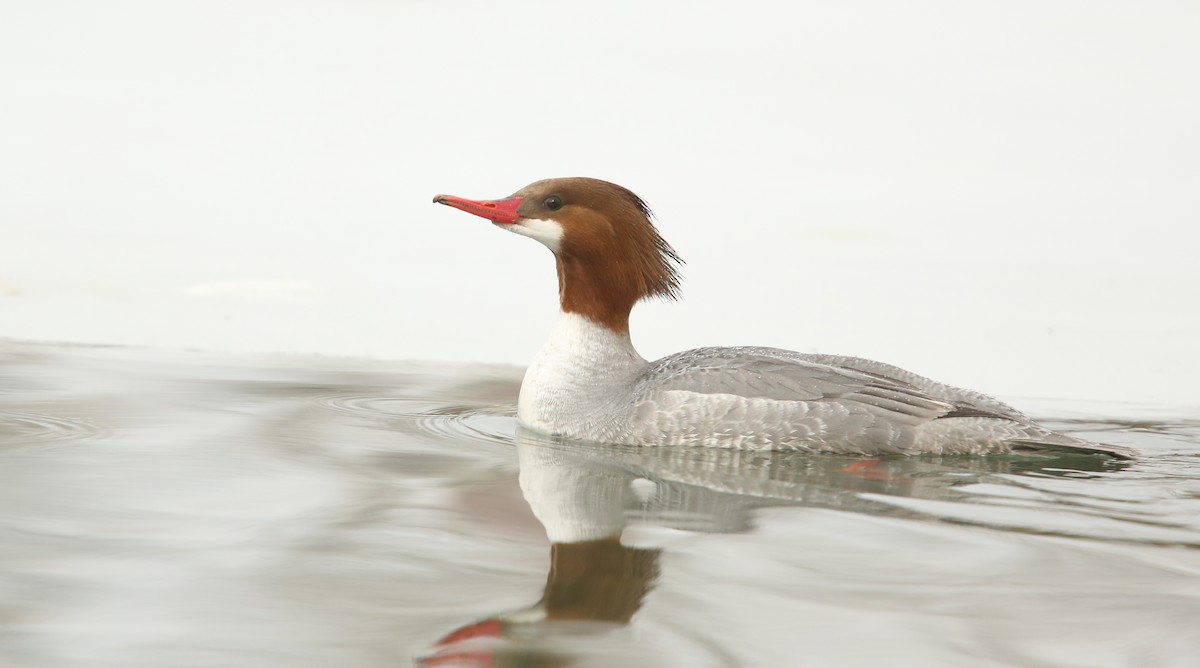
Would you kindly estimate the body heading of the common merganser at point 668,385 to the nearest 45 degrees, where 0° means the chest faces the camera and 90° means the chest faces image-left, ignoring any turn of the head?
approximately 90°
